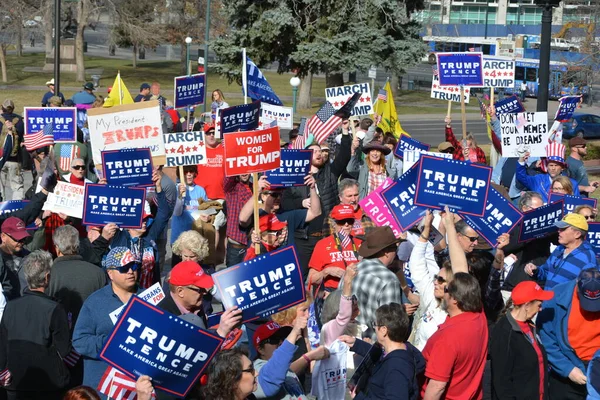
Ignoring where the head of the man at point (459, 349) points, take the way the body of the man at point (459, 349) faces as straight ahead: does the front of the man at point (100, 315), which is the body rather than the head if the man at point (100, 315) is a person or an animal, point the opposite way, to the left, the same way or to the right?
the opposite way

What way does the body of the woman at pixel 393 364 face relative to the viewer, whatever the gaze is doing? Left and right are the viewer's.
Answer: facing to the left of the viewer

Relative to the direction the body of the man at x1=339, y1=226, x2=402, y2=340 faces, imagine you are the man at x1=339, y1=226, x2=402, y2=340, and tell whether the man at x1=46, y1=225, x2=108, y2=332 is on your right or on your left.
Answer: on your left

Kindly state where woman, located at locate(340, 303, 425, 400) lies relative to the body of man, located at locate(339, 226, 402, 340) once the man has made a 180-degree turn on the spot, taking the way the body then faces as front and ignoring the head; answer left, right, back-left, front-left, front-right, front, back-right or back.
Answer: front-left

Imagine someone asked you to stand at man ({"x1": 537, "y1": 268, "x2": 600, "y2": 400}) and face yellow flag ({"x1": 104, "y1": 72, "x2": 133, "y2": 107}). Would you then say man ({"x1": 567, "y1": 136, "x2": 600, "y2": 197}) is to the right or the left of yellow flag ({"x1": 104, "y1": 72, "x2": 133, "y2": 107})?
right

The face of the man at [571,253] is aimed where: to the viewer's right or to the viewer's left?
to the viewer's left

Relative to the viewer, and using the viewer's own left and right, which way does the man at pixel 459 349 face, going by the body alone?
facing away from the viewer and to the left of the viewer

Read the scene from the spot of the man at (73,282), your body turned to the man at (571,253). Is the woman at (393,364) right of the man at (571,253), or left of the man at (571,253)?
right

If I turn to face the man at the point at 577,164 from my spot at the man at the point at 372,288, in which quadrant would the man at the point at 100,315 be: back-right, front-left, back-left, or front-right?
back-left
